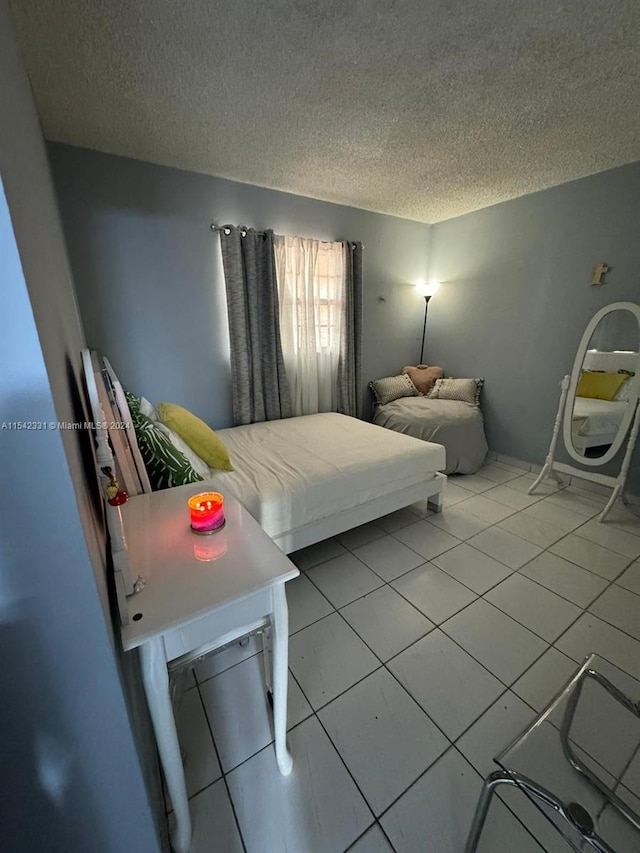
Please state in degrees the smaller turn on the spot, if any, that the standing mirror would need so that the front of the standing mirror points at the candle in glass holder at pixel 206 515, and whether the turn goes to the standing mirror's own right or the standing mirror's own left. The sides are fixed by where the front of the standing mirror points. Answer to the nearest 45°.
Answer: approximately 45° to the standing mirror's own left

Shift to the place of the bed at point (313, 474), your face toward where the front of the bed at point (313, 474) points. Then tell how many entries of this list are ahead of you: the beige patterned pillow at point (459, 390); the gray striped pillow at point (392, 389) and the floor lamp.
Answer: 3

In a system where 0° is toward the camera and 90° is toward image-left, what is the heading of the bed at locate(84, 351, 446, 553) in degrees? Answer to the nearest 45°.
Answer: approximately 225°

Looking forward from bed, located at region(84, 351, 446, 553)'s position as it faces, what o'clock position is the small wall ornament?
The small wall ornament is roughly at 1 o'clock from the bed.

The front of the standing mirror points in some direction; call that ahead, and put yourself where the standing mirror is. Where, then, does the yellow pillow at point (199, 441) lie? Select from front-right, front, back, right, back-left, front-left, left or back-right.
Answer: front

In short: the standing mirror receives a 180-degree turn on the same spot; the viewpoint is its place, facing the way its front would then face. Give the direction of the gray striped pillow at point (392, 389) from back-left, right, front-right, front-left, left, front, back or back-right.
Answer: back-left

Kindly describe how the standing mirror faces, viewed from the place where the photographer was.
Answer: facing the viewer and to the left of the viewer

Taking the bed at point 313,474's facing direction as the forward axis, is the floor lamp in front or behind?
in front

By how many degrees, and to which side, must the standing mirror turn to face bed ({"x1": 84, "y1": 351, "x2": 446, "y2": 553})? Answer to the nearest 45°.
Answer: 0° — it already faces it

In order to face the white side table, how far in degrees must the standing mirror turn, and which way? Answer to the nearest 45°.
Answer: approximately 45° to its left

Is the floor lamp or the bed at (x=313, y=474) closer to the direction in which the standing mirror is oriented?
the bed
